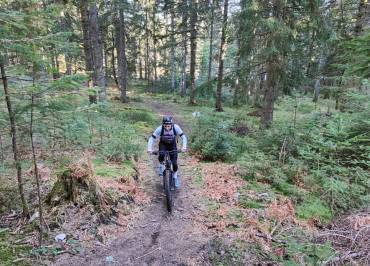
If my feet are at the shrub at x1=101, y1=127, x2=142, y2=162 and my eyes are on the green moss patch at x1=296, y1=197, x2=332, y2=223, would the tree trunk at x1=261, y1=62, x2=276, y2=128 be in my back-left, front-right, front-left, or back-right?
front-left

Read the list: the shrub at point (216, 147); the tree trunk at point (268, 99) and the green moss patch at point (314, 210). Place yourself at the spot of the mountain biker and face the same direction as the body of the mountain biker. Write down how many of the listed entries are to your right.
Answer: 0

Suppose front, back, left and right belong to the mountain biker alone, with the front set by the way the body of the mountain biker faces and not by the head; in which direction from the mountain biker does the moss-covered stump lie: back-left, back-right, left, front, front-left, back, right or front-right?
front-right

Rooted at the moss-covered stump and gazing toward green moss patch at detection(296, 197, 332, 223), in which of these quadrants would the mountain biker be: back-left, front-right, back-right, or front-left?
front-left

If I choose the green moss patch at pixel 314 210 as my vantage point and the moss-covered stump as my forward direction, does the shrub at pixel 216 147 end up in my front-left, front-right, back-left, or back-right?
front-right

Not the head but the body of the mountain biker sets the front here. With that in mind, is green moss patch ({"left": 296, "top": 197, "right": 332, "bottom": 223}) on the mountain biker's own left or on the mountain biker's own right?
on the mountain biker's own left

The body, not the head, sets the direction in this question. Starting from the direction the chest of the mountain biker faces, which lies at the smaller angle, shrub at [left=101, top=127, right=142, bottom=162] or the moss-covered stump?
the moss-covered stump

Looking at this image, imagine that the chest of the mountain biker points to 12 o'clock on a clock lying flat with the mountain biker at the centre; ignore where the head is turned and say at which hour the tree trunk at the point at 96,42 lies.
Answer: The tree trunk is roughly at 5 o'clock from the mountain biker.

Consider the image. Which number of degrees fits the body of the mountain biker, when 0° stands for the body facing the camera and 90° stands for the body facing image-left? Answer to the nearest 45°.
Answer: approximately 0°

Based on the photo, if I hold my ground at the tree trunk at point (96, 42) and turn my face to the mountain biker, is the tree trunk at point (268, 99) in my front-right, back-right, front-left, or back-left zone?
front-left

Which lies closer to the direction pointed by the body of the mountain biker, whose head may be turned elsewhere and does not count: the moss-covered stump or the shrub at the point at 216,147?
the moss-covered stump

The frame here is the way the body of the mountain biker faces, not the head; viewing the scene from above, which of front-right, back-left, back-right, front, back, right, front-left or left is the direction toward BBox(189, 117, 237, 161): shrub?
back-left

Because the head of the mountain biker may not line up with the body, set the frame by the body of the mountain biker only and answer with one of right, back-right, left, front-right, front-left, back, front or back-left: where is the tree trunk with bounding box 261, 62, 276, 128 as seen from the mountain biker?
back-left
